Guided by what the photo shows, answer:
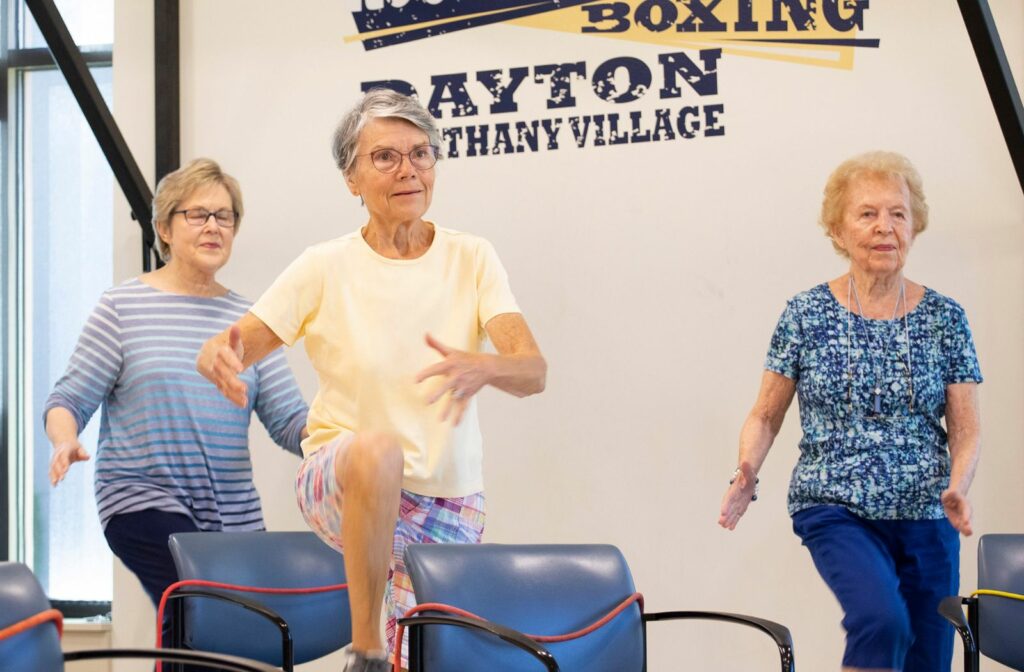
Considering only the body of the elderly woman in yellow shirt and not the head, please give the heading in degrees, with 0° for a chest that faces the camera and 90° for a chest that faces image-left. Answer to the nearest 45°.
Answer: approximately 0°

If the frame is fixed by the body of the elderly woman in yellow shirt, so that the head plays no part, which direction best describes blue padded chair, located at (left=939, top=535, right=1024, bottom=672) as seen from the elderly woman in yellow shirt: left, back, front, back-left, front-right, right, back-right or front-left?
left

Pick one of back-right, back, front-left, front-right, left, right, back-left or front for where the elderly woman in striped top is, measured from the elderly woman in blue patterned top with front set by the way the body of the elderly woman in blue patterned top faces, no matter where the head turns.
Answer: right

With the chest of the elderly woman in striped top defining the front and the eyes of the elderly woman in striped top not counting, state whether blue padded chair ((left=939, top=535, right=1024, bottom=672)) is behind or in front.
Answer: in front

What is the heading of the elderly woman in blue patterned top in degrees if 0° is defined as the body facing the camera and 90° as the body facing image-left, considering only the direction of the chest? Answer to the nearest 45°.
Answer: approximately 0°

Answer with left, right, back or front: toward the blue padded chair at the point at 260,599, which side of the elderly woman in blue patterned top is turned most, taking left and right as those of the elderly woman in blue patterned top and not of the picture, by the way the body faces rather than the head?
right

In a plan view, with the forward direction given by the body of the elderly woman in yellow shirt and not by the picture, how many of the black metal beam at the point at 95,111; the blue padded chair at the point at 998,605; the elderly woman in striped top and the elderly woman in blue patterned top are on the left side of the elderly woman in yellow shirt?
2

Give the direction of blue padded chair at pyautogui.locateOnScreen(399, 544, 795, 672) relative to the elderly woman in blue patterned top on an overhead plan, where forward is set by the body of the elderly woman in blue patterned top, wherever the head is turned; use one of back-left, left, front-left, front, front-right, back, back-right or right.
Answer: front-right

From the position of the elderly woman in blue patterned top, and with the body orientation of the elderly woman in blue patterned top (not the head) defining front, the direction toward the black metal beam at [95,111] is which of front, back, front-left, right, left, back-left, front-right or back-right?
right

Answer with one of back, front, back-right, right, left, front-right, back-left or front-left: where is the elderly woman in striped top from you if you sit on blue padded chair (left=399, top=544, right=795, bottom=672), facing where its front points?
back

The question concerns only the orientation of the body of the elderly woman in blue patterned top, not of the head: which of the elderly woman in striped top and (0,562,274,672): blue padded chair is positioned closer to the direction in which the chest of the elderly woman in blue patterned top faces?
the blue padded chair

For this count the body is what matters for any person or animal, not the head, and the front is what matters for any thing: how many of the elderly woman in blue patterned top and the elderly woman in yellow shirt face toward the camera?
2
